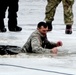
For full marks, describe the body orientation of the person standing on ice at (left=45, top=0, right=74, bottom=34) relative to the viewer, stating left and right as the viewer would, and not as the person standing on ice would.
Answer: facing the viewer

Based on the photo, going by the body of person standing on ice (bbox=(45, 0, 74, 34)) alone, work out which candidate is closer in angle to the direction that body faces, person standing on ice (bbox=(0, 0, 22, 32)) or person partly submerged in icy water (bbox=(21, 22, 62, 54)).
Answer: the person partly submerged in icy water

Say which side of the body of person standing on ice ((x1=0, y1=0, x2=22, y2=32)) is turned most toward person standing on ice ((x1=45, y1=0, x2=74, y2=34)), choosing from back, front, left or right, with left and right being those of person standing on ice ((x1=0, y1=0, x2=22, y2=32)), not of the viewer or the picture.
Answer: front

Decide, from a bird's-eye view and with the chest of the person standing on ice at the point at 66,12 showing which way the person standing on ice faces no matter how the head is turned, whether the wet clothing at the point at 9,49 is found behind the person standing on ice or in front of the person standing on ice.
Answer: in front

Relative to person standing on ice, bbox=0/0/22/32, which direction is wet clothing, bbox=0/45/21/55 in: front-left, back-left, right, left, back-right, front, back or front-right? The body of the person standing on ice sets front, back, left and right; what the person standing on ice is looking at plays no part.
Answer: right

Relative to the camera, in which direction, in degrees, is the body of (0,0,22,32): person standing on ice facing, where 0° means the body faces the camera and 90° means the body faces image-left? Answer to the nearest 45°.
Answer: approximately 270°
